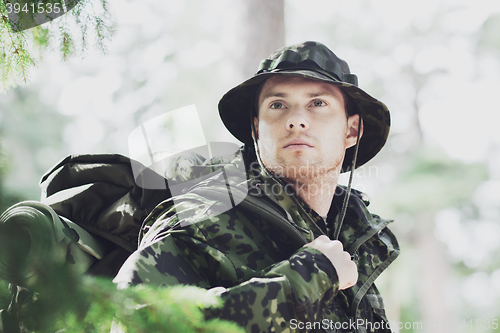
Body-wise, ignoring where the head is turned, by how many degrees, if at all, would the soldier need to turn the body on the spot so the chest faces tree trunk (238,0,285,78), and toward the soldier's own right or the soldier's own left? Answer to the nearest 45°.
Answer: approximately 135° to the soldier's own left

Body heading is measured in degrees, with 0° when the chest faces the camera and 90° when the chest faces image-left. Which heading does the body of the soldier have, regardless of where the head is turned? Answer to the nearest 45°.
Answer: approximately 315°

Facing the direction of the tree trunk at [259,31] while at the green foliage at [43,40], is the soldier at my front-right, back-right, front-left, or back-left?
front-right
